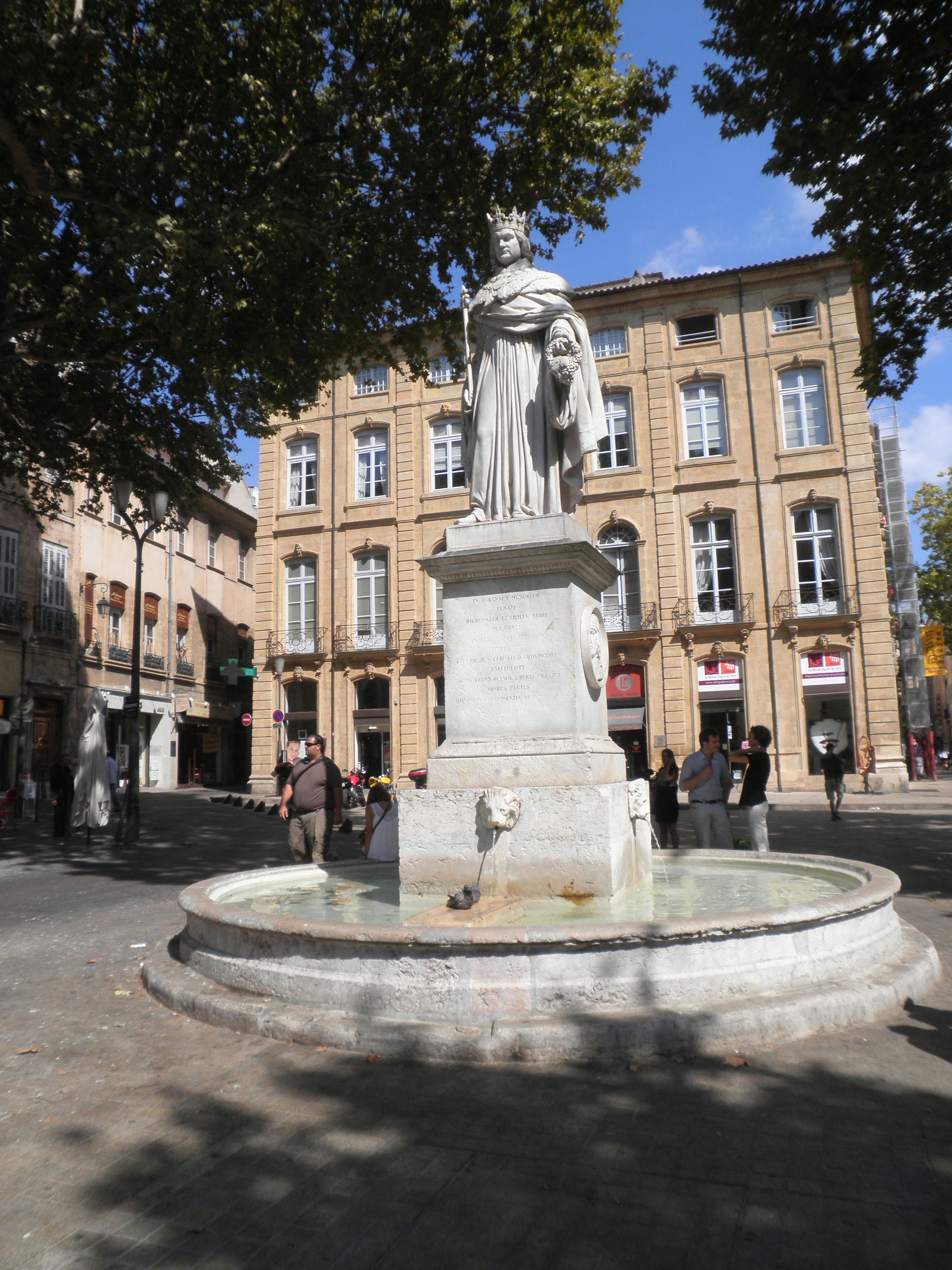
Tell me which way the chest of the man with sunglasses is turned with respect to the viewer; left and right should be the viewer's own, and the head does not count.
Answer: facing the viewer and to the left of the viewer

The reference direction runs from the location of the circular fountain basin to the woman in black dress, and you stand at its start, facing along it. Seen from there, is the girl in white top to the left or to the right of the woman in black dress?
left

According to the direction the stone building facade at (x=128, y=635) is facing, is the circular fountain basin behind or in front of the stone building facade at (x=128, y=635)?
in front

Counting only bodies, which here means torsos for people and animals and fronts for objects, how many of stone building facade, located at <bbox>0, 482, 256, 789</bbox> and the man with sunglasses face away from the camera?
0

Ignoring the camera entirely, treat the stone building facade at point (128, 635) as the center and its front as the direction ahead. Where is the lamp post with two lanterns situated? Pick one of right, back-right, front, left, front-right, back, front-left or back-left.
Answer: front-right

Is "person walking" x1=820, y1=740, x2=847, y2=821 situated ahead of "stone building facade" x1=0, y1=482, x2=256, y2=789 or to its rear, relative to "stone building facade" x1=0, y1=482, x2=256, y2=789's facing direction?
ahead

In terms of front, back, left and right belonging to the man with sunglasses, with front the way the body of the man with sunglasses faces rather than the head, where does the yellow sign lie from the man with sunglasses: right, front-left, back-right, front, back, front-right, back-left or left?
back

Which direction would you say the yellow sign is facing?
toward the camera

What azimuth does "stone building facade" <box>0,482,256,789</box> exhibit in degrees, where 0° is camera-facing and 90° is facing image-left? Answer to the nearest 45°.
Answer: approximately 315°

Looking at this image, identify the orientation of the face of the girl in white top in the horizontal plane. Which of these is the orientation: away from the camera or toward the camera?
away from the camera

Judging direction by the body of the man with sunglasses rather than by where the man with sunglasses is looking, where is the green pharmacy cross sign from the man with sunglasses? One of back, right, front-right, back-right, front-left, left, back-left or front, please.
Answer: back-right

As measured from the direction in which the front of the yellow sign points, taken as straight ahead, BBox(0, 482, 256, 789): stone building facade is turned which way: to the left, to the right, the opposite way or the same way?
to the left
